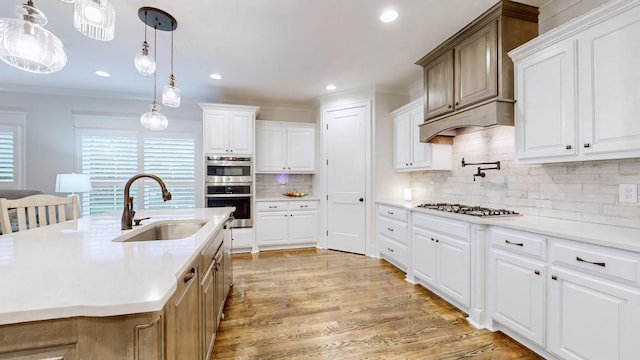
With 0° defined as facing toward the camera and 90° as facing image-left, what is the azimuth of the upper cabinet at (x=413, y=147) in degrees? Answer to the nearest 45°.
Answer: approximately 45°

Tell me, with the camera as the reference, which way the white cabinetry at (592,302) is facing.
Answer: facing the viewer and to the left of the viewer

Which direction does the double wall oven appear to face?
toward the camera

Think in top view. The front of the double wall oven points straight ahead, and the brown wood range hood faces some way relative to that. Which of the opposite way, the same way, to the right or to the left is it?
to the right

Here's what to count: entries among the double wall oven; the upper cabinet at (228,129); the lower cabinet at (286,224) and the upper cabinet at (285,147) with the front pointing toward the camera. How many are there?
4

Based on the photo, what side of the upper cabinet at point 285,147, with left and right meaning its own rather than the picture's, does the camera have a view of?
front

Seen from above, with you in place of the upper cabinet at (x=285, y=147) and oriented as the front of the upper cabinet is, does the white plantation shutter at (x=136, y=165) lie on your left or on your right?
on your right

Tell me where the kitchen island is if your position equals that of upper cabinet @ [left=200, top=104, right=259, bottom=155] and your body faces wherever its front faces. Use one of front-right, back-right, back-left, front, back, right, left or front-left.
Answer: front

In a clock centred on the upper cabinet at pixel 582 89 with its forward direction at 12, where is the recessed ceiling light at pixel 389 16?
The recessed ceiling light is roughly at 1 o'clock from the upper cabinet.

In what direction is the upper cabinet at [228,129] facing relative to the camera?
toward the camera

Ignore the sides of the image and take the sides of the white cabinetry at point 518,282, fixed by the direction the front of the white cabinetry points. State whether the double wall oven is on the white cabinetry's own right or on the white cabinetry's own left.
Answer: on the white cabinetry's own right

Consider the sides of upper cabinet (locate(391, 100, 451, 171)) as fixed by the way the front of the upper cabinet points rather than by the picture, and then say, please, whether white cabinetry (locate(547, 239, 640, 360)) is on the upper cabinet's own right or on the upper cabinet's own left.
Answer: on the upper cabinet's own left
